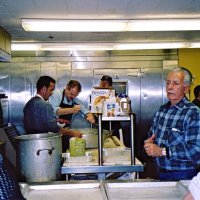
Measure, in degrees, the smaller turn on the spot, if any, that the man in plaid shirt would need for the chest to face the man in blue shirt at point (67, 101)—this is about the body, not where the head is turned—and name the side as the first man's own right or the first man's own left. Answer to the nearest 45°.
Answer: approximately 90° to the first man's own right

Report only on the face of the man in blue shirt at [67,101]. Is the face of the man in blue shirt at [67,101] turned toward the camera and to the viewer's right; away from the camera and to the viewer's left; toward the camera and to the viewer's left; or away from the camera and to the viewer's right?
toward the camera and to the viewer's right

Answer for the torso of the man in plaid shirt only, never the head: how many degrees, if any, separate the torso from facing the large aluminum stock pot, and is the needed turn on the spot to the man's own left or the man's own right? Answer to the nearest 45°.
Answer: approximately 45° to the man's own right

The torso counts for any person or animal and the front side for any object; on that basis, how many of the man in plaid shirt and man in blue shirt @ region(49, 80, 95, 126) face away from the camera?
0

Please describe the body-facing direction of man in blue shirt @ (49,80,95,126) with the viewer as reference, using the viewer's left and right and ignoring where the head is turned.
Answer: facing the viewer and to the right of the viewer

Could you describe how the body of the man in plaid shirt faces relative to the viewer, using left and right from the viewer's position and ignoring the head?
facing the viewer and to the left of the viewer

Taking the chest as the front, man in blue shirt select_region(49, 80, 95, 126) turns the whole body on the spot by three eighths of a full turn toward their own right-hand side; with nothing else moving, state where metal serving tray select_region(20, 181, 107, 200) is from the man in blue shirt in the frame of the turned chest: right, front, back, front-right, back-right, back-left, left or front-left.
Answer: left

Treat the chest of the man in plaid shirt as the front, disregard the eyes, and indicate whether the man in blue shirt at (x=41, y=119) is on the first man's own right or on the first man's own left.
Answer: on the first man's own right

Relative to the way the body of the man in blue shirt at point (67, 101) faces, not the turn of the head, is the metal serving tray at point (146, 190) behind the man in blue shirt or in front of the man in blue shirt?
in front

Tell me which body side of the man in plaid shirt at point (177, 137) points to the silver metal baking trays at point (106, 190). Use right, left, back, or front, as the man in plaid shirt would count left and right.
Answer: front

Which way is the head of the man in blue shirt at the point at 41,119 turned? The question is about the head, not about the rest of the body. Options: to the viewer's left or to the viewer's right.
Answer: to the viewer's right

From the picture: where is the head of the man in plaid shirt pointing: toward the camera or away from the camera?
toward the camera
